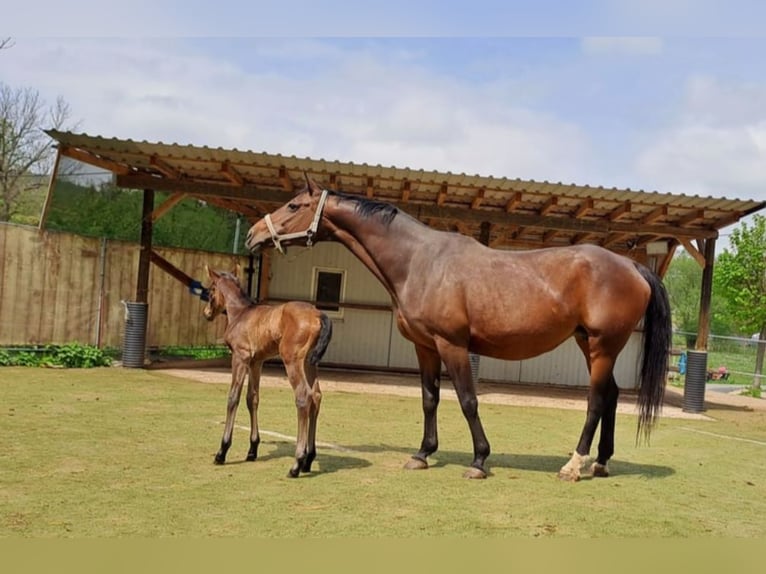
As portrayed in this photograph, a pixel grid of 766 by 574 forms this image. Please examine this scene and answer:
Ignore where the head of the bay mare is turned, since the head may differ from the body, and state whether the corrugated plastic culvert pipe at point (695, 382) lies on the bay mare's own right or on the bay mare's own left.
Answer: on the bay mare's own right

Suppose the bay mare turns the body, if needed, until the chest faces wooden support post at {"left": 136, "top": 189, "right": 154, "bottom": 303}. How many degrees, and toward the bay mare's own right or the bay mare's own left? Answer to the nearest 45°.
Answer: approximately 45° to the bay mare's own right

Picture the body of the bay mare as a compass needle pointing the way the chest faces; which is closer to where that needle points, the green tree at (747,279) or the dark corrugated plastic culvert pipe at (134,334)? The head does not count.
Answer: the dark corrugated plastic culvert pipe

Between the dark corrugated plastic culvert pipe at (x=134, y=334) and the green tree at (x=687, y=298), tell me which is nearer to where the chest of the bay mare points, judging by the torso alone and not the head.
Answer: the dark corrugated plastic culvert pipe

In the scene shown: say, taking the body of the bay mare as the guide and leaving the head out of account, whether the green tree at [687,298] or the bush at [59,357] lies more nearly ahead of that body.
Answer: the bush

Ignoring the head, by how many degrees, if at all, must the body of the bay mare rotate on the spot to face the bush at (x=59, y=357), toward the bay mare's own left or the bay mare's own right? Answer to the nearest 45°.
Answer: approximately 45° to the bay mare's own right

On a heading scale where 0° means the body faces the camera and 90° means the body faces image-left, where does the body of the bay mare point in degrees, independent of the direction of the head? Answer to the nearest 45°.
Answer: approximately 90°

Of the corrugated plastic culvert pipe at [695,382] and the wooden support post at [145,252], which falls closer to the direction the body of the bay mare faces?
the wooden support post
